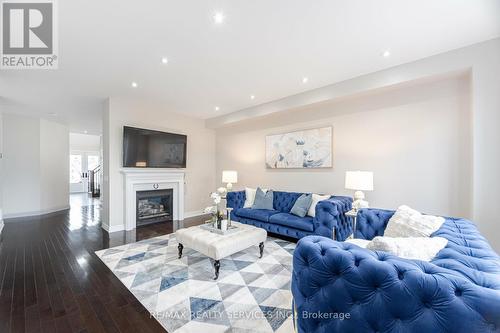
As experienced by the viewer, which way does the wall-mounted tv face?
facing the viewer and to the right of the viewer

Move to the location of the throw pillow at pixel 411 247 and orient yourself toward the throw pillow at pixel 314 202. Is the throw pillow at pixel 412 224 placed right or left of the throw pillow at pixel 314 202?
right

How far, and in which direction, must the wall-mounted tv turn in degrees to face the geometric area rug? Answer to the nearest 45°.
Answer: approximately 45° to its right

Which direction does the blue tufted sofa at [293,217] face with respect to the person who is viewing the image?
facing the viewer and to the left of the viewer

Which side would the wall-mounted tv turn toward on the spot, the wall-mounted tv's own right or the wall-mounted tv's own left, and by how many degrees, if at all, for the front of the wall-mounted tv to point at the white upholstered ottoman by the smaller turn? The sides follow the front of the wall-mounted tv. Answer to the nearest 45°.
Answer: approximately 45° to the wall-mounted tv's own right

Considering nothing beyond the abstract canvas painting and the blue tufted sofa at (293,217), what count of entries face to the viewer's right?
0

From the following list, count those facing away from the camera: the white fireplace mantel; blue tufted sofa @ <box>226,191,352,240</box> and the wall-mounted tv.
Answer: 0

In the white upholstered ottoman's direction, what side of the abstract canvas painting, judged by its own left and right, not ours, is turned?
front
